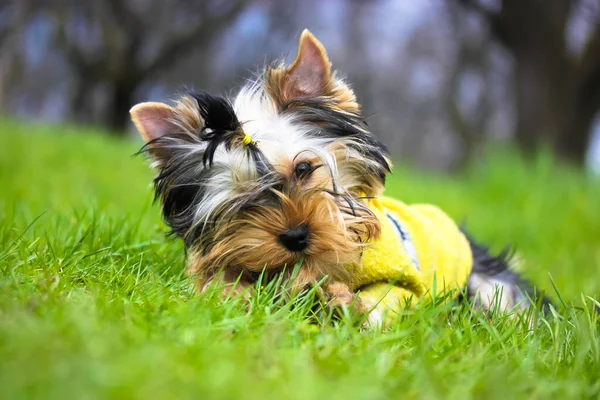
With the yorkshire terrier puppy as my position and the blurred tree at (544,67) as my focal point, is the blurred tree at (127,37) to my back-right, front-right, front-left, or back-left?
front-left

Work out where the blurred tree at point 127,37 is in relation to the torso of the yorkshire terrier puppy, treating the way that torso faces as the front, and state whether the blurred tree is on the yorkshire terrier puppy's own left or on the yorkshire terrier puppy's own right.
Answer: on the yorkshire terrier puppy's own right

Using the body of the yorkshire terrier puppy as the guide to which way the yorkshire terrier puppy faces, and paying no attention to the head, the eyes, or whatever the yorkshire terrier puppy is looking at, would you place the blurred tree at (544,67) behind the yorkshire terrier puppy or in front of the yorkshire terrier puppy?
behind
